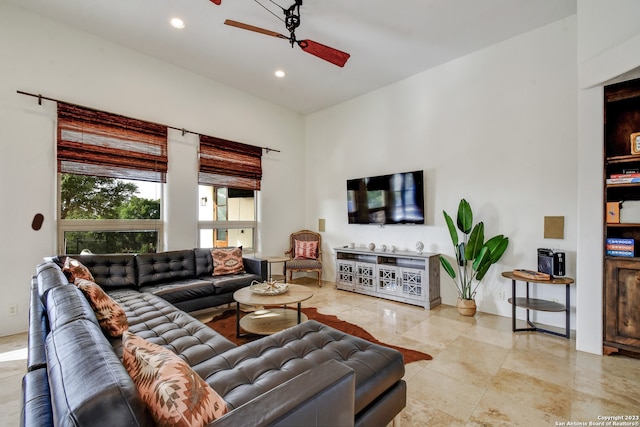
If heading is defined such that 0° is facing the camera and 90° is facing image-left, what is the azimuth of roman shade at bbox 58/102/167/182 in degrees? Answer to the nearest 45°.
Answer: approximately 315°

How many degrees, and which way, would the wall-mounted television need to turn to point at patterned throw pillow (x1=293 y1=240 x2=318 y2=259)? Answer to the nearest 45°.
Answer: approximately 45° to its right

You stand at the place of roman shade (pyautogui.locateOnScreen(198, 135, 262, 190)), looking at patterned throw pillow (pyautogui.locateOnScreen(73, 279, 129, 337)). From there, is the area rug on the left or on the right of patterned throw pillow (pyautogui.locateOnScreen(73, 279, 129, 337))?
left

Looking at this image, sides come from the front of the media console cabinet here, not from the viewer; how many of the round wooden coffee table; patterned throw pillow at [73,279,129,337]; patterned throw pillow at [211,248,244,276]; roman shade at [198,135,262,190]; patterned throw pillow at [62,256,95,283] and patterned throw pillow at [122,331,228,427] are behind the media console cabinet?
0

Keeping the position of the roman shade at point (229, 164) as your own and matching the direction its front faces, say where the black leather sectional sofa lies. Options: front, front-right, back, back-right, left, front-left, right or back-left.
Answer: front-right

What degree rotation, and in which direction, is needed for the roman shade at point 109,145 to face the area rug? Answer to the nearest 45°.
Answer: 0° — it already faces it

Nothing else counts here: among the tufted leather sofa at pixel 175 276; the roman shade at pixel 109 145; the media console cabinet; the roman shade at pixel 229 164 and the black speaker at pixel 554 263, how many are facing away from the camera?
0

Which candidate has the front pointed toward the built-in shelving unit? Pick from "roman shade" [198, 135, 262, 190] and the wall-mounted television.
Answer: the roman shade

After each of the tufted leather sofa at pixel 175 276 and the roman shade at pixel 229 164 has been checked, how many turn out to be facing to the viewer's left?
0

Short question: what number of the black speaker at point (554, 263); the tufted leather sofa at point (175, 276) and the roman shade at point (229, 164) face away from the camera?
0

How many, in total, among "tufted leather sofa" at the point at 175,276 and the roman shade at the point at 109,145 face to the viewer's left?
0

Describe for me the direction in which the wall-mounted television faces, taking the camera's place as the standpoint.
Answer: facing the viewer and to the left of the viewer

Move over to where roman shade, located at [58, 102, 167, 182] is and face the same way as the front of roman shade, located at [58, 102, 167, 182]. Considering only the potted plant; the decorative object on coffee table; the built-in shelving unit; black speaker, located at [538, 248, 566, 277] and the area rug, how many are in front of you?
5

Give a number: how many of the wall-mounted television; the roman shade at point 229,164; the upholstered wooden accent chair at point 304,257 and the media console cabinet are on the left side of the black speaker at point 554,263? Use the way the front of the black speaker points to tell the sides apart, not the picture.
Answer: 0

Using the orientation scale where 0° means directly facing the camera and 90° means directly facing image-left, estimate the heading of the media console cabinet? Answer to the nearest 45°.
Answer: approximately 45°

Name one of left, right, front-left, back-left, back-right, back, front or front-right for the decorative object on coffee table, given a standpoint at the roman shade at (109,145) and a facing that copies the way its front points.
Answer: front

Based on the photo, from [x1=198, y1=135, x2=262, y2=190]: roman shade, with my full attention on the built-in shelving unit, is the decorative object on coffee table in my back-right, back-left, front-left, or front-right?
front-right
